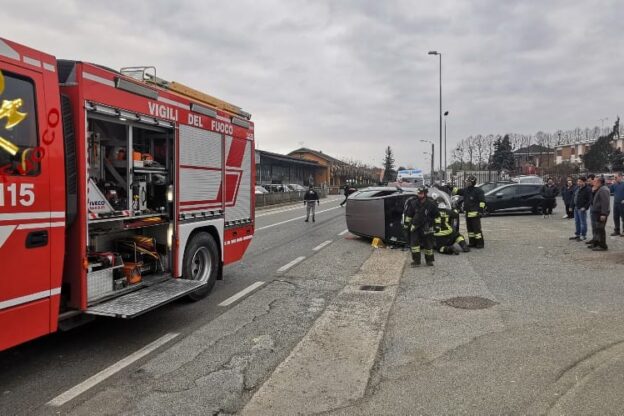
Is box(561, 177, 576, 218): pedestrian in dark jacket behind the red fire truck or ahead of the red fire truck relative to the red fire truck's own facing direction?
behind

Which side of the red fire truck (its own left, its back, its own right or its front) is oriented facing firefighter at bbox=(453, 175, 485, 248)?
back

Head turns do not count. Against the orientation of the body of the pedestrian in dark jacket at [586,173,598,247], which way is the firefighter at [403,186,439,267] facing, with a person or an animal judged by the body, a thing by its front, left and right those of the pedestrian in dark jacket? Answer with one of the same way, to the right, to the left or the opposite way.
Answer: to the left

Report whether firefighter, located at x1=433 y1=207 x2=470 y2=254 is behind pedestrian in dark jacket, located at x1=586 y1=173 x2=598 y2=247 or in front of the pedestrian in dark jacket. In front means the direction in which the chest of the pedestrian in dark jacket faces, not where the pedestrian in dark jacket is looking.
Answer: in front

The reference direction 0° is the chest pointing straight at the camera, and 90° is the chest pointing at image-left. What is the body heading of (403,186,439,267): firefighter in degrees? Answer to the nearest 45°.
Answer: approximately 0°

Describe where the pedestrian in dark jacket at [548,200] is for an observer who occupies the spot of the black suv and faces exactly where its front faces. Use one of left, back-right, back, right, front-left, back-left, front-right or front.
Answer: back

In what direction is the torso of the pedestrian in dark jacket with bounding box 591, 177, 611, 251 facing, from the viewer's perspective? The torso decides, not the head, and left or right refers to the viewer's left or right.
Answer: facing to the left of the viewer

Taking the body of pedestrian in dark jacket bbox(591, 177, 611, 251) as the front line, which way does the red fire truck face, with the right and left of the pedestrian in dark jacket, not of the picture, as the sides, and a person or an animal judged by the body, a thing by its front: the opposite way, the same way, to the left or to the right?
to the left

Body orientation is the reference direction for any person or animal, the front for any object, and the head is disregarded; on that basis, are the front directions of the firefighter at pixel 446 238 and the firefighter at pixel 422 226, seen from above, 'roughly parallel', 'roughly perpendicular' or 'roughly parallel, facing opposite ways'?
roughly perpendicular

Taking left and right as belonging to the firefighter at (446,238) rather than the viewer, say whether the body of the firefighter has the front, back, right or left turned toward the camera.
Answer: left

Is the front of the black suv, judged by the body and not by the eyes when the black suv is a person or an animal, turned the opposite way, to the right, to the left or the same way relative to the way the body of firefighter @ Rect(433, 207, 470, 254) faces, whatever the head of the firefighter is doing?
the same way

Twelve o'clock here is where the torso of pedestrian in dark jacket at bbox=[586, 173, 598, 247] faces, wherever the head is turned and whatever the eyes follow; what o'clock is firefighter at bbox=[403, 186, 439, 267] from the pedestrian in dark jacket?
The firefighter is roughly at 10 o'clock from the pedestrian in dark jacket.

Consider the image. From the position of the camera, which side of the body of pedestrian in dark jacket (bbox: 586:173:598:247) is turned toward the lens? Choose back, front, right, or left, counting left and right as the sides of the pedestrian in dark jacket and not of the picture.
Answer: left
